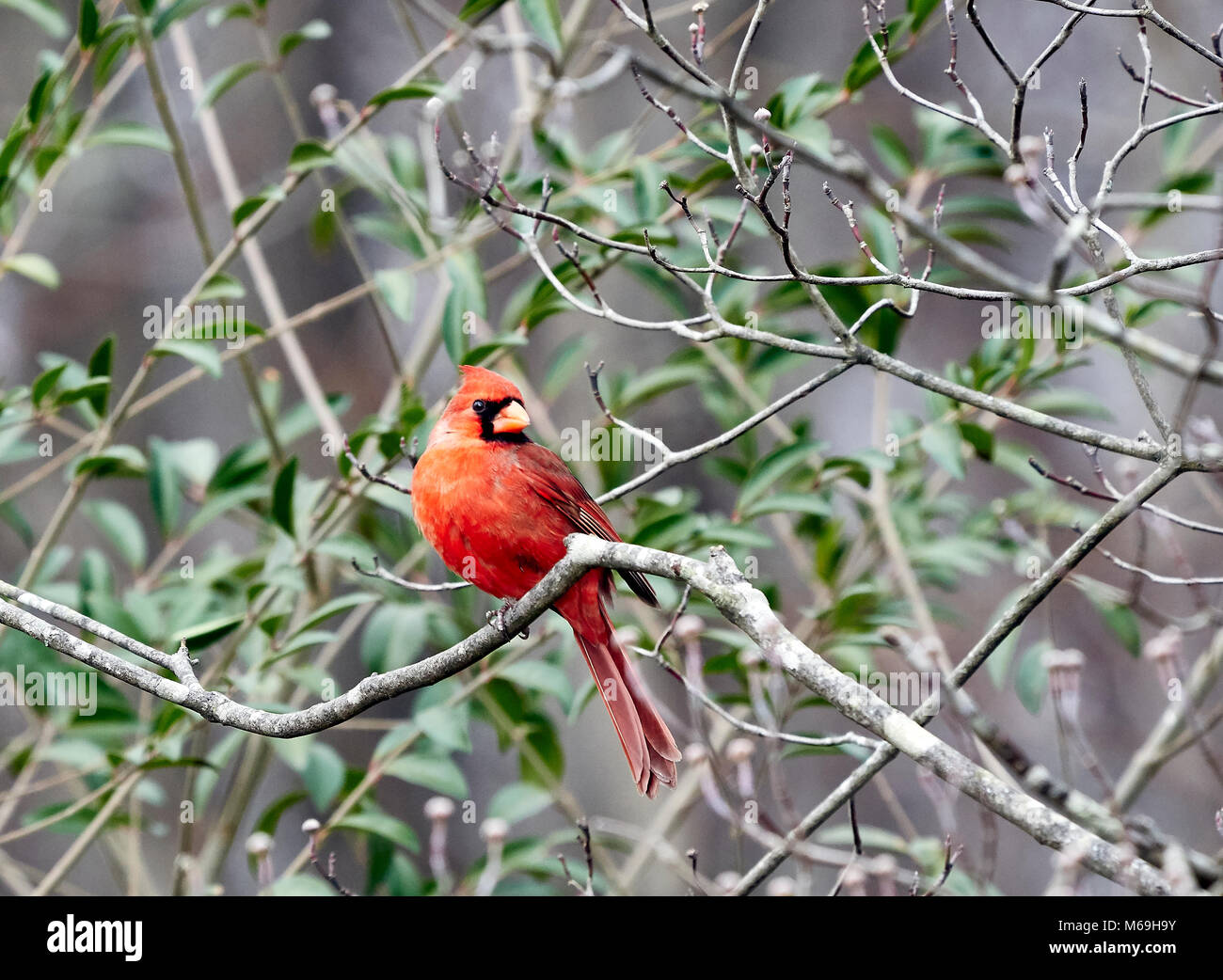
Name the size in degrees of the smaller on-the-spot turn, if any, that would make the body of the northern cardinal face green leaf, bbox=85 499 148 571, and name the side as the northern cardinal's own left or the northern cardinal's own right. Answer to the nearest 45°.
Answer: approximately 90° to the northern cardinal's own right

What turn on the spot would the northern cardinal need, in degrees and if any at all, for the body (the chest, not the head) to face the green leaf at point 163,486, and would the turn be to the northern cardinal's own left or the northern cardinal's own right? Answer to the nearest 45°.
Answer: approximately 90° to the northern cardinal's own right

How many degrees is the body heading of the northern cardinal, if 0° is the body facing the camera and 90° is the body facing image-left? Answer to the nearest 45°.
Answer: approximately 45°
